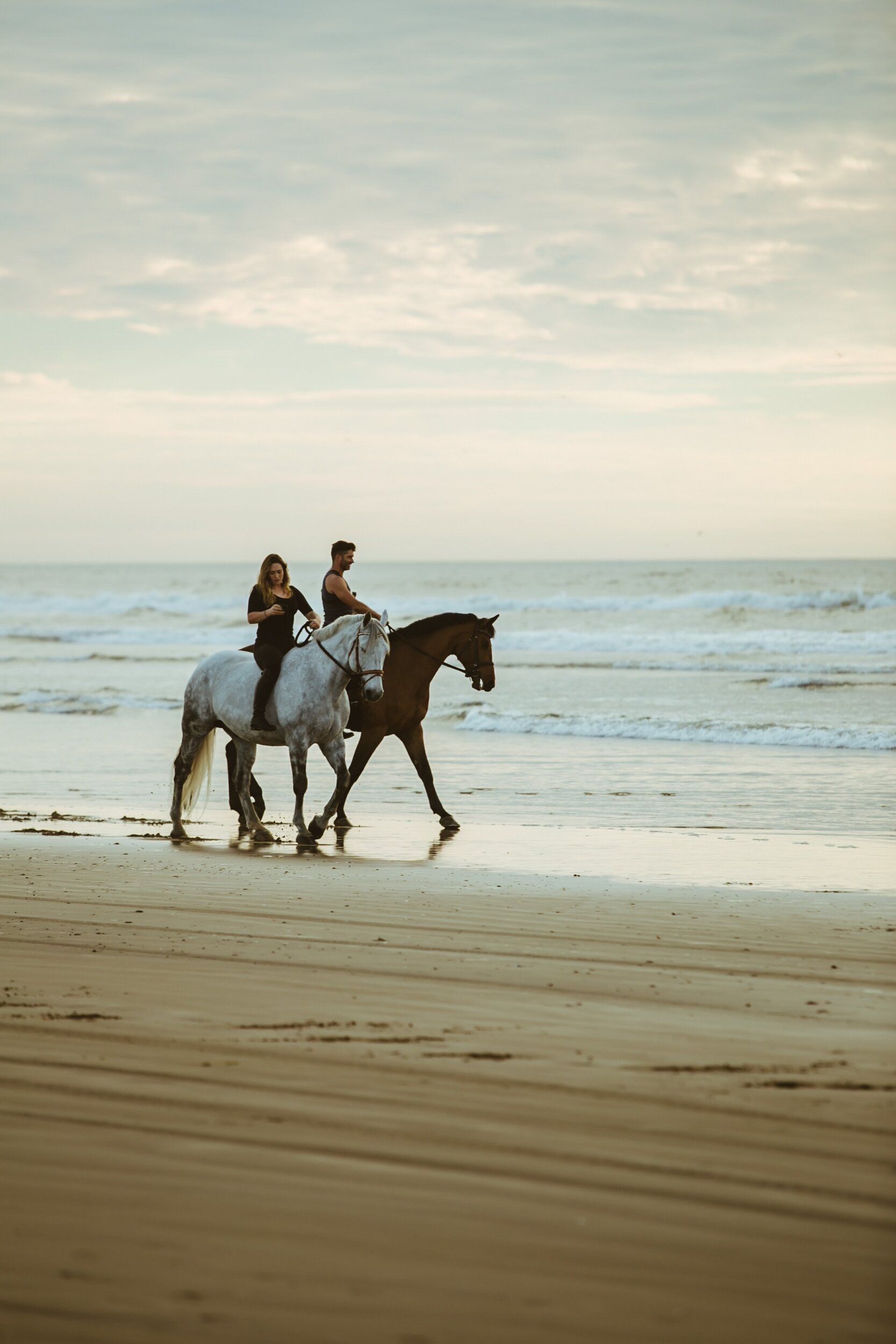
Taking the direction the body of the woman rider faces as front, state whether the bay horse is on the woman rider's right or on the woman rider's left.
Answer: on the woman rider's left

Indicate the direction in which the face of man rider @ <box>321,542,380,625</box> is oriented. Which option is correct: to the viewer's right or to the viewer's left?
to the viewer's right

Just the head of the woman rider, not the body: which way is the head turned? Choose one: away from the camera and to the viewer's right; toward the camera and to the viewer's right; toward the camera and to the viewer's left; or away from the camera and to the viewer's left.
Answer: toward the camera and to the viewer's right

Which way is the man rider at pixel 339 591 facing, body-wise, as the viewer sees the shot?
to the viewer's right

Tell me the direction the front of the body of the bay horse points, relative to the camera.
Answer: to the viewer's right

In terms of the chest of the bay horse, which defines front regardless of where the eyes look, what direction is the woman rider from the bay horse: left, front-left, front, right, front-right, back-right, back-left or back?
back-right

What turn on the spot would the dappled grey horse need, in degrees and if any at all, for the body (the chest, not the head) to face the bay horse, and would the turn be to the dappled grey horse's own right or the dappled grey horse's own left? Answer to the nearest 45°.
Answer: approximately 90° to the dappled grey horse's own left

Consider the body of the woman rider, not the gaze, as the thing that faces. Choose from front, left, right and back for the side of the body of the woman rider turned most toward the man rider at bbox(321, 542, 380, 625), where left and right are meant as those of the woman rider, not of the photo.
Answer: left

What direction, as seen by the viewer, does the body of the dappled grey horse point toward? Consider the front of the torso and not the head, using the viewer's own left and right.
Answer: facing the viewer and to the right of the viewer
